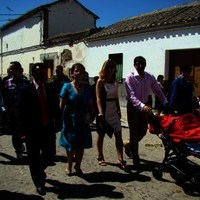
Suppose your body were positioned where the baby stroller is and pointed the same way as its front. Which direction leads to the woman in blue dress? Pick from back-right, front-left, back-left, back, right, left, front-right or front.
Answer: back-right

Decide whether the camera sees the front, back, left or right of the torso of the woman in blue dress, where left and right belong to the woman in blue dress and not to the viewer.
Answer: front

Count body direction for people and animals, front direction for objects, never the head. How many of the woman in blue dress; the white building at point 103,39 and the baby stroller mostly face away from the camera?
0

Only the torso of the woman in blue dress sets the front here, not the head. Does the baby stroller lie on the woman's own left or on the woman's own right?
on the woman's own left

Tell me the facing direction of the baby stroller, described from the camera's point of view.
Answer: facing the viewer and to the right of the viewer

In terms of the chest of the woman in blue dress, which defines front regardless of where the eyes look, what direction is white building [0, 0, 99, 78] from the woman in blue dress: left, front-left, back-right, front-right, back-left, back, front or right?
back

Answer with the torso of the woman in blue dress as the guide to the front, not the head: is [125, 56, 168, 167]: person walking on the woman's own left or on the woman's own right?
on the woman's own left

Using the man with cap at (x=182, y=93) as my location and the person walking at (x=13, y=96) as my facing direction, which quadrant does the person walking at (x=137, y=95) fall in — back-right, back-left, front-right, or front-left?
front-left

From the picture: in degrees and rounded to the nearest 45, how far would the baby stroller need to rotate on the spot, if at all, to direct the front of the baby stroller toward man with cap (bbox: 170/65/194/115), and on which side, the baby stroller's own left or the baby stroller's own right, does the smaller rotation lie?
approximately 135° to the baby stroller's own left
